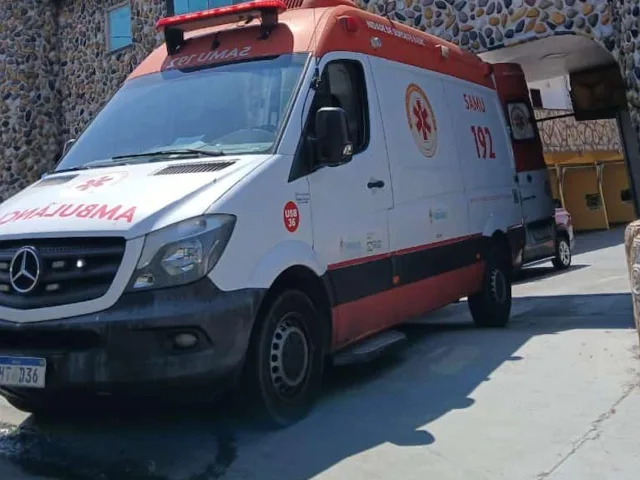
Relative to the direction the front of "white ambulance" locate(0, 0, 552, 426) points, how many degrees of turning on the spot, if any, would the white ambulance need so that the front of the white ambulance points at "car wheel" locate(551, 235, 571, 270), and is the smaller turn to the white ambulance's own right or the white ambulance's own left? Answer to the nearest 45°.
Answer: approximately 180°

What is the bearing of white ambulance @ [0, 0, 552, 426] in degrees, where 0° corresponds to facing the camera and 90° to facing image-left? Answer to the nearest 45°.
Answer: approximately 45°

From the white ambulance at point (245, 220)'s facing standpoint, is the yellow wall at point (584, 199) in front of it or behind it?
behind
